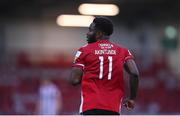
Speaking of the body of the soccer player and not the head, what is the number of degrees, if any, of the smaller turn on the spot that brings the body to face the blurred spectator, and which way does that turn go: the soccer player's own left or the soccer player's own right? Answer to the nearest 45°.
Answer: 0° — they already face them

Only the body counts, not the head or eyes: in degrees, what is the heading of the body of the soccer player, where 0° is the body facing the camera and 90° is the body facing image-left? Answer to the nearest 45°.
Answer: approximately 180°

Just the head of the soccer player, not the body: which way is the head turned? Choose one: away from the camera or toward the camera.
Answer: away from the camera
